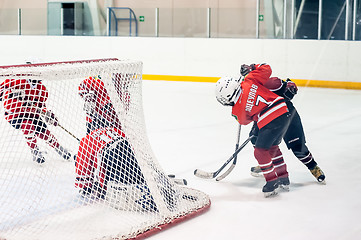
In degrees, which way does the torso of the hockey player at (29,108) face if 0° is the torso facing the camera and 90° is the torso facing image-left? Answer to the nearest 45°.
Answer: approximately 315°

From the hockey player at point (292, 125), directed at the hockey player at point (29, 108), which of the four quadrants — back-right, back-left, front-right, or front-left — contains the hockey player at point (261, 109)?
front-left

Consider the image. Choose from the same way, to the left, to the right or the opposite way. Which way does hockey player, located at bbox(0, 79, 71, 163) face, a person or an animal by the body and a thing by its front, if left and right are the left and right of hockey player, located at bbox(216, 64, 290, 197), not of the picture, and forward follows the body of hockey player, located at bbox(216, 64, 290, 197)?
the opposite way

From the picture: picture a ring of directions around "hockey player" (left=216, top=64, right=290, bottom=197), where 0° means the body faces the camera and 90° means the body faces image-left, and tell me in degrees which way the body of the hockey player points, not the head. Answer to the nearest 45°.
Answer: approximately 135°

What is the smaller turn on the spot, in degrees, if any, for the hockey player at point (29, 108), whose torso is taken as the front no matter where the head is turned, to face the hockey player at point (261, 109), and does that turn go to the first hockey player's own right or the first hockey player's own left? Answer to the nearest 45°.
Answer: approximately 45° to the first hockey player's own left

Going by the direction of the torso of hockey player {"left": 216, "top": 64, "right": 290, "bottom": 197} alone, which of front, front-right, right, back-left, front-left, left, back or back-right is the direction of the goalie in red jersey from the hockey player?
left

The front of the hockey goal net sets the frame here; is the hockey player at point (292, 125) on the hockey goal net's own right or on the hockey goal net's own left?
on the hockey goal net's own right
